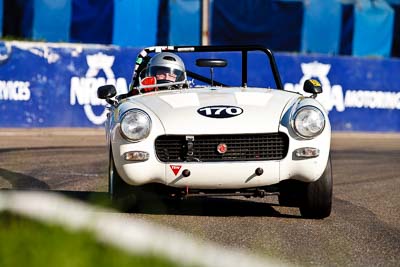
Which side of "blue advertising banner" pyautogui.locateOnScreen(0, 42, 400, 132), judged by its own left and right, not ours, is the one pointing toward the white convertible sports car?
front

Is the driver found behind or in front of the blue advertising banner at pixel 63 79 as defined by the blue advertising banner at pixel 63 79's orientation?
in front

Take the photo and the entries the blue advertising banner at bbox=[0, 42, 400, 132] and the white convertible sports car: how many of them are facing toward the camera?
2

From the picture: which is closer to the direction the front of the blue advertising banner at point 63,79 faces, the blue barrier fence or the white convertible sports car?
the white convertible sports car

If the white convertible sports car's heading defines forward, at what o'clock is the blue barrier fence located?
The blue barrier fence is roughly at 6 o'clock from the white convertible sports car.

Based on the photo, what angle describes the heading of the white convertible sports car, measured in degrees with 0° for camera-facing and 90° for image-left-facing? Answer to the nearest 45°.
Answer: approximately 0°

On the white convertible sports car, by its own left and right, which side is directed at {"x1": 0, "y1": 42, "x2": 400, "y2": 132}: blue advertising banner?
back

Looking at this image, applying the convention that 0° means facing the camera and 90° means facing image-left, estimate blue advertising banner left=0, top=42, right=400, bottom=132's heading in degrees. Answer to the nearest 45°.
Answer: approximately 0°
